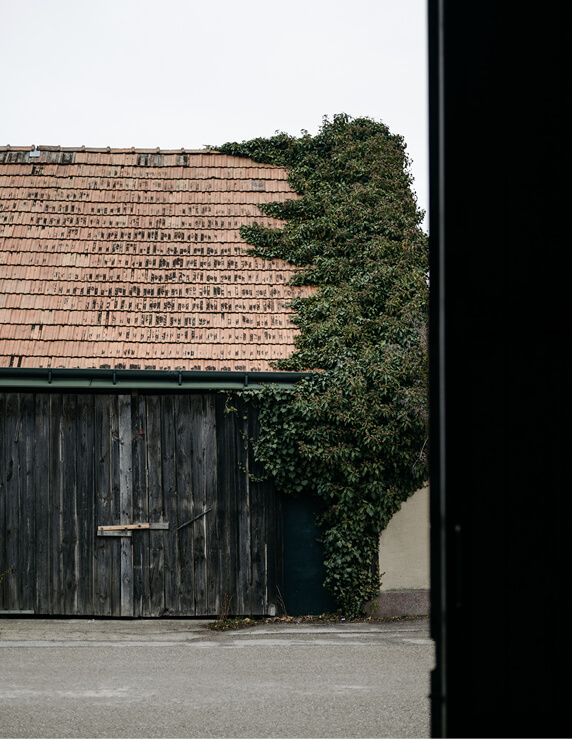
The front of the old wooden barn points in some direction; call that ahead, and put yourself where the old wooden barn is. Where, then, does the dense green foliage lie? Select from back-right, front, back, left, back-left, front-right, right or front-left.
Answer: left

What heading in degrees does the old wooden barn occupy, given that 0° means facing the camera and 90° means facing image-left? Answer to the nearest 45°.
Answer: approximately 0°

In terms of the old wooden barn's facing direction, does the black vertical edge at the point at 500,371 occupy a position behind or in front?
in front
